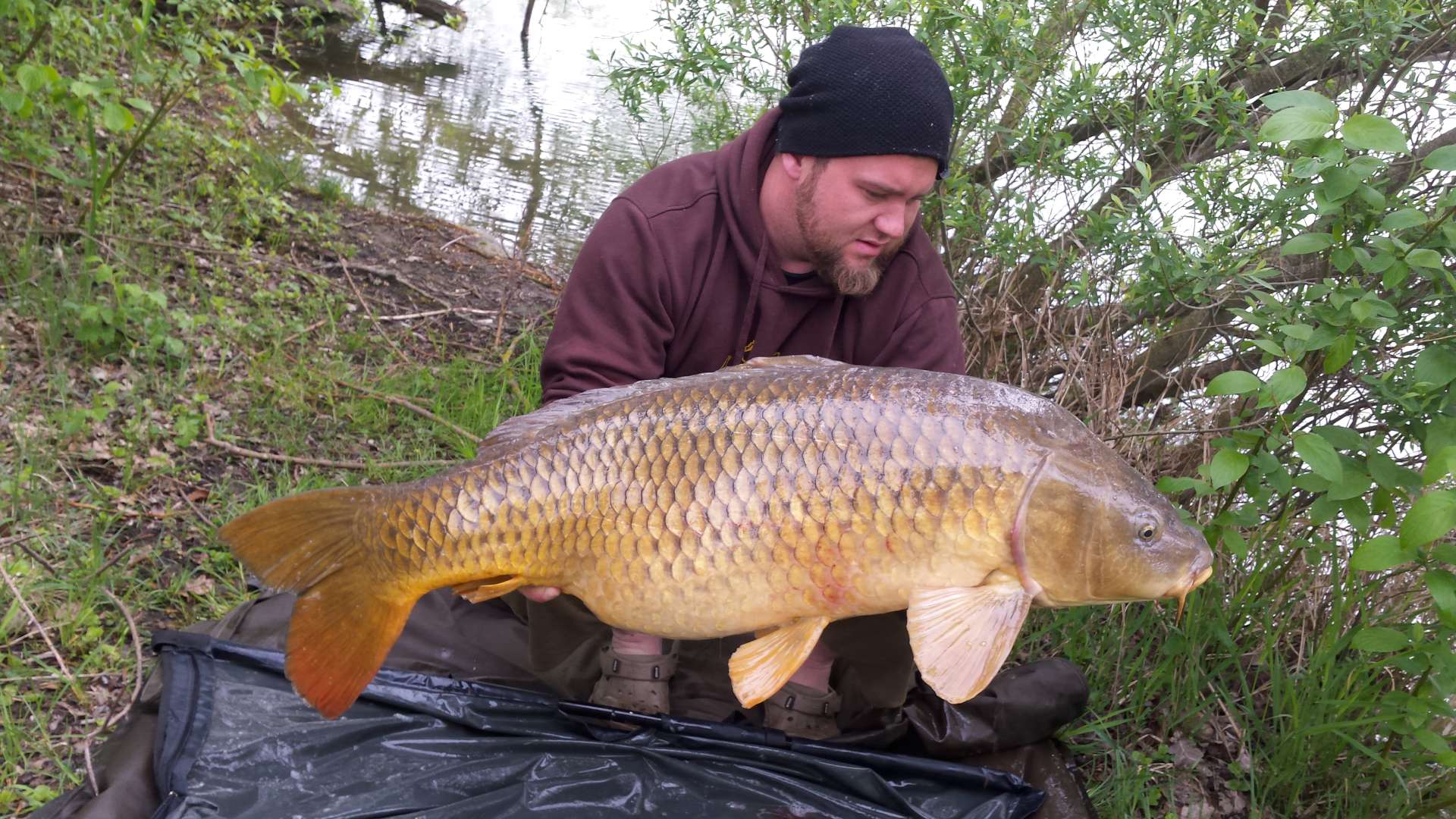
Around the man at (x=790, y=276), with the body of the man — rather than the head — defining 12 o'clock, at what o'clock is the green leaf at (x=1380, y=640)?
The green leaf is roughly at 10 o'clock from the man.

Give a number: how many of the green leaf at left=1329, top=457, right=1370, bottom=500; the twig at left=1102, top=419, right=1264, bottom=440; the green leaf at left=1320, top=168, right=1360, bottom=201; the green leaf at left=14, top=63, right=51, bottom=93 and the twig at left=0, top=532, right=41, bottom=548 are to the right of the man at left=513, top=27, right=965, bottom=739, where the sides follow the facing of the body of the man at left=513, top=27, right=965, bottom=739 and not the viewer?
2

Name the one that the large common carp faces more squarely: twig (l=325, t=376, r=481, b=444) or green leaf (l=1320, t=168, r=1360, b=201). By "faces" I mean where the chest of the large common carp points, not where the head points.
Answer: the green leaf

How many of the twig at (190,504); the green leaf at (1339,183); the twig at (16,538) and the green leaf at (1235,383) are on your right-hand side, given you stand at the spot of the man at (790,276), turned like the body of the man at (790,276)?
2

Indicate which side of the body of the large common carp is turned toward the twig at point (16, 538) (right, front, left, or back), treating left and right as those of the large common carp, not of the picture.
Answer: back

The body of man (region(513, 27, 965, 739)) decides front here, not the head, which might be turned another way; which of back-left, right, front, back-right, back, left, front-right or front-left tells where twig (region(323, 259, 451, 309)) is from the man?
back-right

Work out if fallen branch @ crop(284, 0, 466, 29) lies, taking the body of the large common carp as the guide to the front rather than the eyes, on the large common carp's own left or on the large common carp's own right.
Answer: on the large common carp's own left

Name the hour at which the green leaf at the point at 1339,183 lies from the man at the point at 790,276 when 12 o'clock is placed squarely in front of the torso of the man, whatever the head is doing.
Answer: The green leaf is roughly at 10 o'clock from the man.

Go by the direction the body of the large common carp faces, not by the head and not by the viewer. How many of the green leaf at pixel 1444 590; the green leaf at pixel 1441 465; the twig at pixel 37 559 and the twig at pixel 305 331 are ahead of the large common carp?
2

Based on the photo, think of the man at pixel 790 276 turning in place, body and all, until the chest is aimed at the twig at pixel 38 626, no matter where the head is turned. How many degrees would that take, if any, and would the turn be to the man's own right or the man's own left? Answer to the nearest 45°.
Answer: approximately 45° to the man's own right

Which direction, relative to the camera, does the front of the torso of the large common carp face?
to the viewer's right

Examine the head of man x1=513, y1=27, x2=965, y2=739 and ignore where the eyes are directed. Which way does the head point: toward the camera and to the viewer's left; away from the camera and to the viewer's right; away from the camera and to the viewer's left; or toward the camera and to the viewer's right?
toward the camera and to the viewer's right

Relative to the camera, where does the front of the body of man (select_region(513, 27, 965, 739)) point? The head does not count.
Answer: toward the camera

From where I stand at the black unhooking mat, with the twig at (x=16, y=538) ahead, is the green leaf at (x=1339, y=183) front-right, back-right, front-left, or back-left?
back-right

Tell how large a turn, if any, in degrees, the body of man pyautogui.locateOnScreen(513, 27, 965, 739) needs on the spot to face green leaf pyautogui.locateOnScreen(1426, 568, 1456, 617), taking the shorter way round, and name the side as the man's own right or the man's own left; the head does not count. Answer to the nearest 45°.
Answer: approximately 45° to the man's own left
